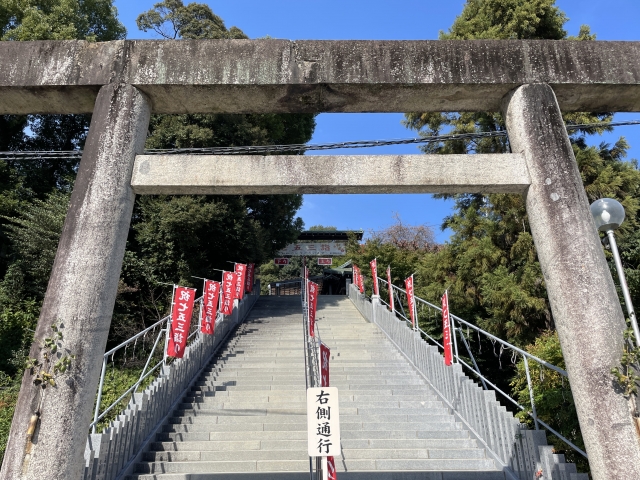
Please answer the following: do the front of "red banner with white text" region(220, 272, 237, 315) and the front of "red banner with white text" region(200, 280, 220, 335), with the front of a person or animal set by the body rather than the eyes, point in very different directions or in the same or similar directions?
same or similar directions

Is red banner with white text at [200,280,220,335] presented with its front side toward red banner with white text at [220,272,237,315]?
no

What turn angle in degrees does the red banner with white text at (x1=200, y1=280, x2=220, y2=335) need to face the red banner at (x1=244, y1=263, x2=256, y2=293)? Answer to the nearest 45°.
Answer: approximately 180°

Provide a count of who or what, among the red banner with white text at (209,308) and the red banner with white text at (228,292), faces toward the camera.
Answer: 2

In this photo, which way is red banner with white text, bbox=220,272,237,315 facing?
toward the camera

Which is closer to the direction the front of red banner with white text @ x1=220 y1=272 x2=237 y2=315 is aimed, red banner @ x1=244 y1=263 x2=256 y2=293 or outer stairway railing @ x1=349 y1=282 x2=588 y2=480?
the outer stairway railing

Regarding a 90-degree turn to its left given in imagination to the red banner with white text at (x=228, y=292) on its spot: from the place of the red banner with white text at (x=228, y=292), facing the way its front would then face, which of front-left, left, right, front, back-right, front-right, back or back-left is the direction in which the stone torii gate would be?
right

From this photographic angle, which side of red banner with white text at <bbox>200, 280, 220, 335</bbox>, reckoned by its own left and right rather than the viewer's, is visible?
front

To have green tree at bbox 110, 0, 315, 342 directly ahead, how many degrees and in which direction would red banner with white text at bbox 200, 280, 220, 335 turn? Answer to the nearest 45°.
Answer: approximately 180°

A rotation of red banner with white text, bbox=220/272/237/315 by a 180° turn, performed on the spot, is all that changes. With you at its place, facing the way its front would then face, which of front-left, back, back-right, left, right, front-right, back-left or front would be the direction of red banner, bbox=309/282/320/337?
back-right

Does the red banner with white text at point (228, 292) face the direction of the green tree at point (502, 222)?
no

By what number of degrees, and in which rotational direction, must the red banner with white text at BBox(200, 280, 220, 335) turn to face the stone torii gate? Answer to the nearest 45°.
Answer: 0° — it already faces it

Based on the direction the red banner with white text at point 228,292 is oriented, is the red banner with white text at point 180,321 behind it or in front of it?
in front

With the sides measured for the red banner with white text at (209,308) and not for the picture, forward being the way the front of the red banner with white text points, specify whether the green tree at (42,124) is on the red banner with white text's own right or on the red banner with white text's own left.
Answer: on the red banner with white text's own right

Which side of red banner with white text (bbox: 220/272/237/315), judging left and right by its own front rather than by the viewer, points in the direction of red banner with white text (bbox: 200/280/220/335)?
front

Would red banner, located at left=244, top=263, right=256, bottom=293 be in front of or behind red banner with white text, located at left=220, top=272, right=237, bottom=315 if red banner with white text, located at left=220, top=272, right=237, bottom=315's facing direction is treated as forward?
behind

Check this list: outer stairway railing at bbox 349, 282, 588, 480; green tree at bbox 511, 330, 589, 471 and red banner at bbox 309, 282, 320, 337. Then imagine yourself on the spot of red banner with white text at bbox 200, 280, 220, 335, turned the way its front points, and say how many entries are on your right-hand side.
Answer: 0
